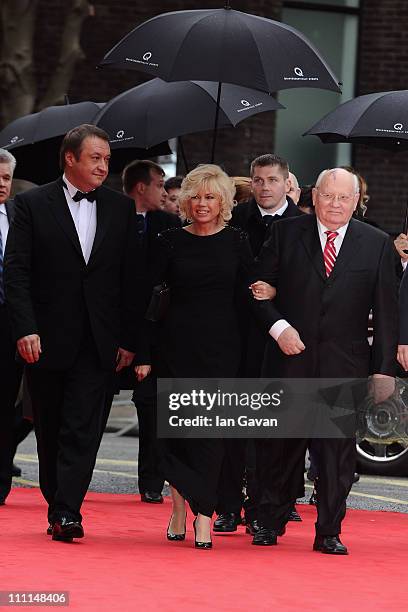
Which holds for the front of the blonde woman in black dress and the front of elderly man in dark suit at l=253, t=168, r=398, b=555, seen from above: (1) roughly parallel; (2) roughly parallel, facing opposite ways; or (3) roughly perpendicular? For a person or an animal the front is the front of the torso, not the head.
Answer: roughly parallel

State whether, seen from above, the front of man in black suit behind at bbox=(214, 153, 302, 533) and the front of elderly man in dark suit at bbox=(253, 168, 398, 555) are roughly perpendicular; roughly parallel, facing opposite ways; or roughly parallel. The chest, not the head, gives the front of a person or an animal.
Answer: roughly parallel

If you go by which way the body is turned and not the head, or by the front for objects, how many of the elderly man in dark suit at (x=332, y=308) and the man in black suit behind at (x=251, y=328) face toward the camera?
2

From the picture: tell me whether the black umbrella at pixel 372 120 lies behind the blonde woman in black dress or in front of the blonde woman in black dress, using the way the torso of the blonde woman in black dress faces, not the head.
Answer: behind

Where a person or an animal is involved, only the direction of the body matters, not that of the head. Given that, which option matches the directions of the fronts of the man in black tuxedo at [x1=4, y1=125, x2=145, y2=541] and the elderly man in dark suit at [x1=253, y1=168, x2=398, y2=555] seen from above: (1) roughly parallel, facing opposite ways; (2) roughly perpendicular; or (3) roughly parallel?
roughly parallel

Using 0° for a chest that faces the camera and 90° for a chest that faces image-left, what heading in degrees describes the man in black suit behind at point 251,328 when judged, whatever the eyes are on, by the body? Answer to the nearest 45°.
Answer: approximately 0°

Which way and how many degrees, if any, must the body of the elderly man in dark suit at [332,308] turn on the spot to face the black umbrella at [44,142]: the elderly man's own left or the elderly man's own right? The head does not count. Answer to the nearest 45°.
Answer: approximately 135° to the elderly man's own right

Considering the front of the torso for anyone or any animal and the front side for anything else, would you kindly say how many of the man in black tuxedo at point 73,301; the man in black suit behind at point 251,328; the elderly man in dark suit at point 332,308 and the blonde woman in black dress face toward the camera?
4

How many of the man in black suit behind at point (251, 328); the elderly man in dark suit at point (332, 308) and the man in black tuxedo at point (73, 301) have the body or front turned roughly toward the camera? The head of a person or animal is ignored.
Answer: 3

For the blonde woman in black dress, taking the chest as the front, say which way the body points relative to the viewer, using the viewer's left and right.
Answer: facing the viewer

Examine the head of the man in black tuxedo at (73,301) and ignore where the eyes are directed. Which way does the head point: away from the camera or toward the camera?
toward the camera

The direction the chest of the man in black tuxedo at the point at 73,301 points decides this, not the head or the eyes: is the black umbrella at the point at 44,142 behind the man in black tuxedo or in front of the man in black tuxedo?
behind

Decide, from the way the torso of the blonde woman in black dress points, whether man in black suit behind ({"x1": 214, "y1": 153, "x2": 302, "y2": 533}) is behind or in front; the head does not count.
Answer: behind
